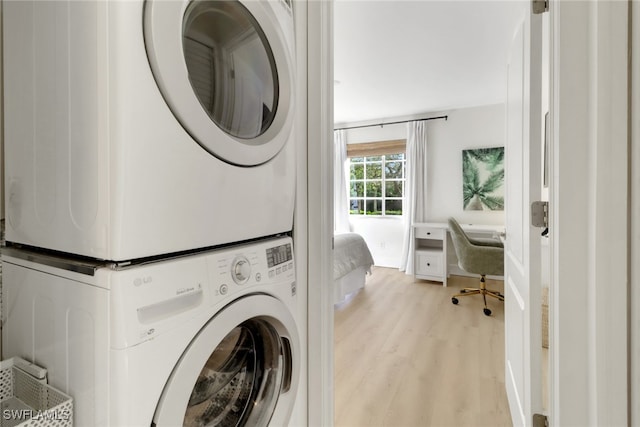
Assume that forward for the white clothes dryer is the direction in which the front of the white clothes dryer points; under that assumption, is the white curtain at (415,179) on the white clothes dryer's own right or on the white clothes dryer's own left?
on the white clothes dryer's own left

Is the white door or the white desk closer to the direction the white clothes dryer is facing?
the white door

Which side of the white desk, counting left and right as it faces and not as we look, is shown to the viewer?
front

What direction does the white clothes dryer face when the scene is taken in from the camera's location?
facing the viewer and to the right of the viewer

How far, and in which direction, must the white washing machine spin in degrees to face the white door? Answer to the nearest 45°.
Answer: approximately 45° to its left

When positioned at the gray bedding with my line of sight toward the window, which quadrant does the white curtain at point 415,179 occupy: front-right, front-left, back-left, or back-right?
front-right

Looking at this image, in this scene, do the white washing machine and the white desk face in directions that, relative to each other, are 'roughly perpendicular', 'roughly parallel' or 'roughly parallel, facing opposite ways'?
roughly perpendicular

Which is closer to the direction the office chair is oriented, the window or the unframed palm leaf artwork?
the unframed palm leaf artwork

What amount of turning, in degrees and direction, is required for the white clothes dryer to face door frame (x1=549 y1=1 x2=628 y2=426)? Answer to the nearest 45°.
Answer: approximately 45° to its left

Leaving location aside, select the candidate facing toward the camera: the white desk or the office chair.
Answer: the white desk
